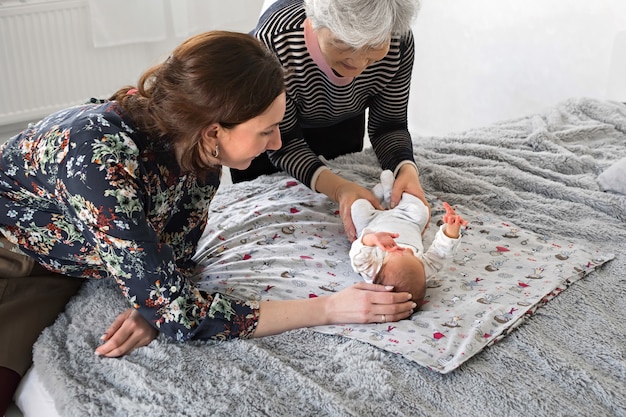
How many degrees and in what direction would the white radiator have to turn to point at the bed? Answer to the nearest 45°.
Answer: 0° — it already faces it

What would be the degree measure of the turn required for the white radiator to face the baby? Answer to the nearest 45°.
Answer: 0° — it already faces them

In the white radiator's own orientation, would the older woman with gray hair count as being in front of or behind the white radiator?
in front

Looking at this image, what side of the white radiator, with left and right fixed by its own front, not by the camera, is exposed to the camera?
front

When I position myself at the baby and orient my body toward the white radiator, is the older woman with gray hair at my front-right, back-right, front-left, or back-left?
front-right

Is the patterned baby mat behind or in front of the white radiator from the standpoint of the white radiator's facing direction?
in front
